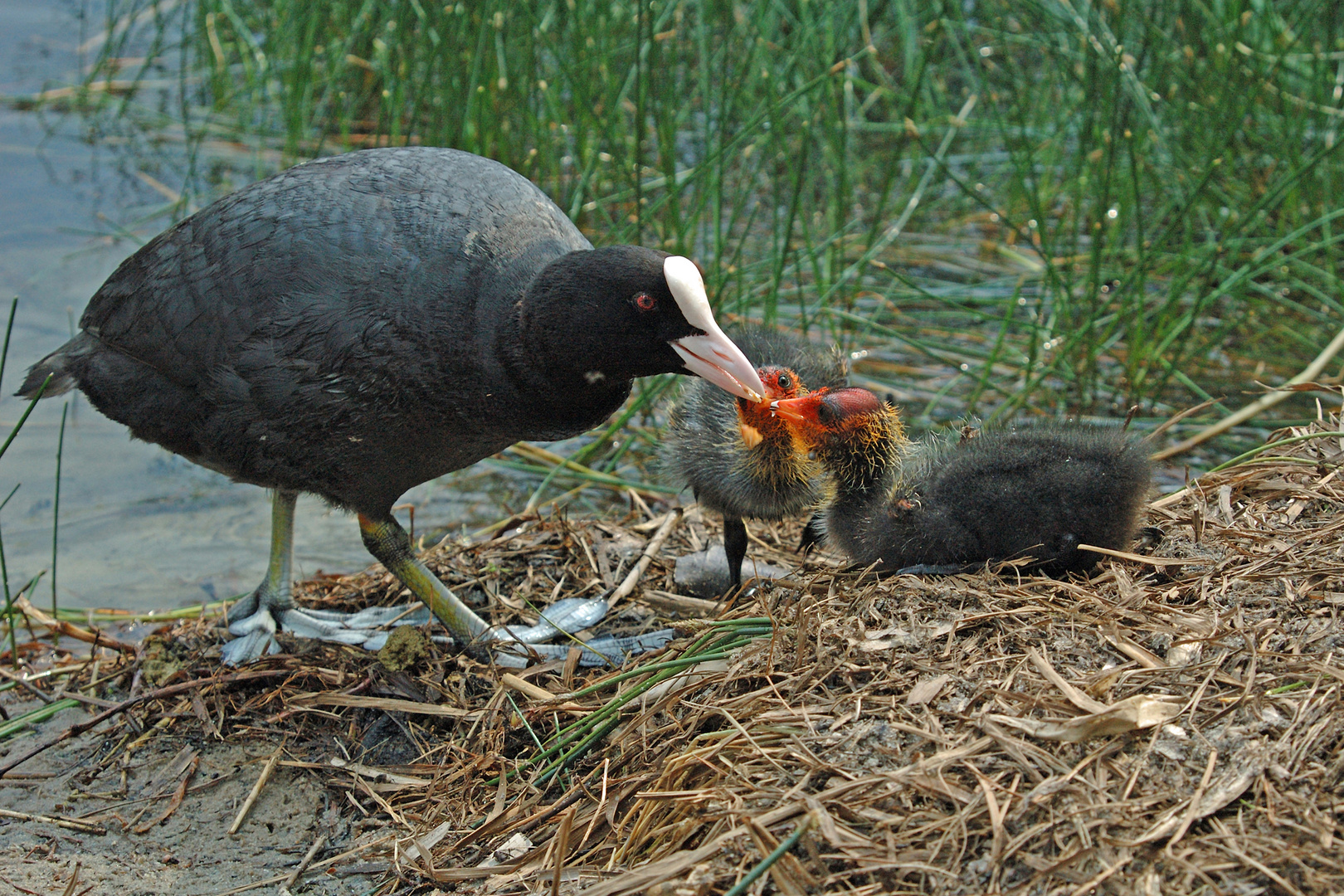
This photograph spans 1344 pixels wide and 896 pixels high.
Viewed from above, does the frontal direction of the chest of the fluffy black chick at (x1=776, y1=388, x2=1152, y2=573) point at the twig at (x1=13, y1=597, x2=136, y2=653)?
yes

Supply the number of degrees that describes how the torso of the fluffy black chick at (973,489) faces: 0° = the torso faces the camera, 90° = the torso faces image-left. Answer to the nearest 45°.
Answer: approximately 90°

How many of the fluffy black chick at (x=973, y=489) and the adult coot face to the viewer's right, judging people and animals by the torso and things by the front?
1

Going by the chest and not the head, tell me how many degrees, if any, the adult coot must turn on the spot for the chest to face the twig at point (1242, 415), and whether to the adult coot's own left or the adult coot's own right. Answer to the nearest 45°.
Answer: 0° — it already faces it

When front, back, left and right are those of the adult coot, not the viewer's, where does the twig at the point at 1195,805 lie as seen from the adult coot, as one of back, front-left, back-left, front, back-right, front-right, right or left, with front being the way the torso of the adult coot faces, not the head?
front-right

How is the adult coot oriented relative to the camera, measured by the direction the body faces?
to the viewer's right

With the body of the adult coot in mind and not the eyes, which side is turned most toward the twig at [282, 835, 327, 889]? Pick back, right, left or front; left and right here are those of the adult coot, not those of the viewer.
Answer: right

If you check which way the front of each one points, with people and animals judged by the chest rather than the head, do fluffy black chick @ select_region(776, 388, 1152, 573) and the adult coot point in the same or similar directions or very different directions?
very different directions

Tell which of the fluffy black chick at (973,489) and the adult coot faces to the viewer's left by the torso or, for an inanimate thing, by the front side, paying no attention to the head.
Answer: the fluffy black chick

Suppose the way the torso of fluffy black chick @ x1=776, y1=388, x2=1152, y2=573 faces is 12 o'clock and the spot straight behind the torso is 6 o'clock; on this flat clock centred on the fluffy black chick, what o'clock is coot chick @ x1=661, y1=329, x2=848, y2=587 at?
The coot chick is roughly at 1 o'clock from the fluffy black chick.

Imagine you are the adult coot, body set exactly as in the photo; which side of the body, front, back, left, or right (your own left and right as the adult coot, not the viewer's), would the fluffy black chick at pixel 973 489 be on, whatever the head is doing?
front

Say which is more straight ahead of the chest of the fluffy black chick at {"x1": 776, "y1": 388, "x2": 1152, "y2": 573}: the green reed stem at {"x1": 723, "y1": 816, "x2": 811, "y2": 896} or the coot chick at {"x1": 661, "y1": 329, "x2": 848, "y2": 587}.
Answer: the coot chick

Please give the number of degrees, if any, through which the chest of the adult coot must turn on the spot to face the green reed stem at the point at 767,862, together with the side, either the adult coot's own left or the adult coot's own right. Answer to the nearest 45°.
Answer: approximately 90° to the adult coot's own right

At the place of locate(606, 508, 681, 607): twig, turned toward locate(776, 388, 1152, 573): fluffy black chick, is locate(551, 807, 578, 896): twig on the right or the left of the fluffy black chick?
right
